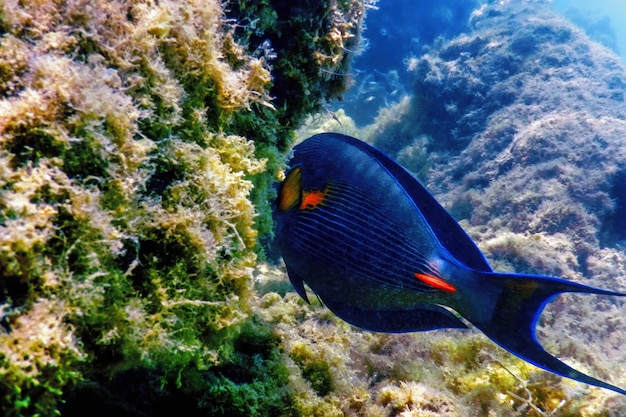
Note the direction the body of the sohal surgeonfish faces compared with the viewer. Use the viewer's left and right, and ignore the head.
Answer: facing away from the viewer and to the left of the viewer
